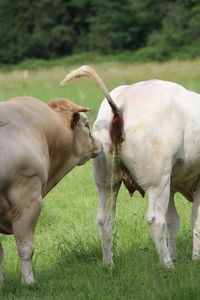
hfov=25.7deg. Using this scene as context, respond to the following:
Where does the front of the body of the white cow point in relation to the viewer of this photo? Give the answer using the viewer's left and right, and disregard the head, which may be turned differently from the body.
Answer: facing away from the viewer and to the right of the viewer
